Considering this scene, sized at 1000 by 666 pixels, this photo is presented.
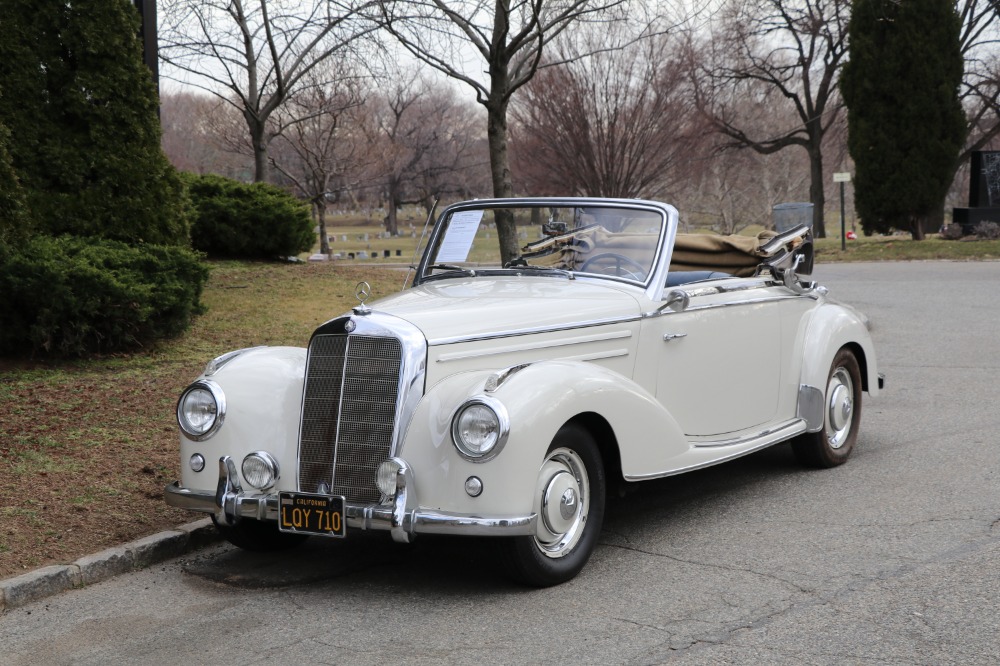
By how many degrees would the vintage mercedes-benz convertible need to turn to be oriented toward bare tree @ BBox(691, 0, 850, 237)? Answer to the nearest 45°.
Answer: approximately 135° to its right

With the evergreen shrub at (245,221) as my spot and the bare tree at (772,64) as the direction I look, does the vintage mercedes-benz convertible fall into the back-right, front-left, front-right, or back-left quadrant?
back-right

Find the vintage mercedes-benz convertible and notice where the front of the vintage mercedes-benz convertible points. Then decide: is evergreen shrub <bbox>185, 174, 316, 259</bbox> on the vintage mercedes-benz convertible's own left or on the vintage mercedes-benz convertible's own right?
on the vintage mercedes-benz convertible's own right

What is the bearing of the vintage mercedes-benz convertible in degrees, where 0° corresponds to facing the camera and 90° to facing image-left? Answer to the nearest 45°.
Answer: approximately 45°

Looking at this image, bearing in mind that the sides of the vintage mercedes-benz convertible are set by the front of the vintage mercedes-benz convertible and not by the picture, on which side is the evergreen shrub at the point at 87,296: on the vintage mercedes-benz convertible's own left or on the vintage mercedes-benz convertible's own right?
on the vintage mercedes-benz convertible's own right

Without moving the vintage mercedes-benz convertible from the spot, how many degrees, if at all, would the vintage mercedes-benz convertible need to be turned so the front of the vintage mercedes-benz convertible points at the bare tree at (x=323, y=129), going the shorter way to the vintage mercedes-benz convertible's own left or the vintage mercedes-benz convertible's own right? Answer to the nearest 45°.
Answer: approximately 135° to the vintage mercedes-benz convertible's own right

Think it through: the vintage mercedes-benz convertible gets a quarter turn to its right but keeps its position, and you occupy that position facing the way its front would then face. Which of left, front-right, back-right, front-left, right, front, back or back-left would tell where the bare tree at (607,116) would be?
front-right
